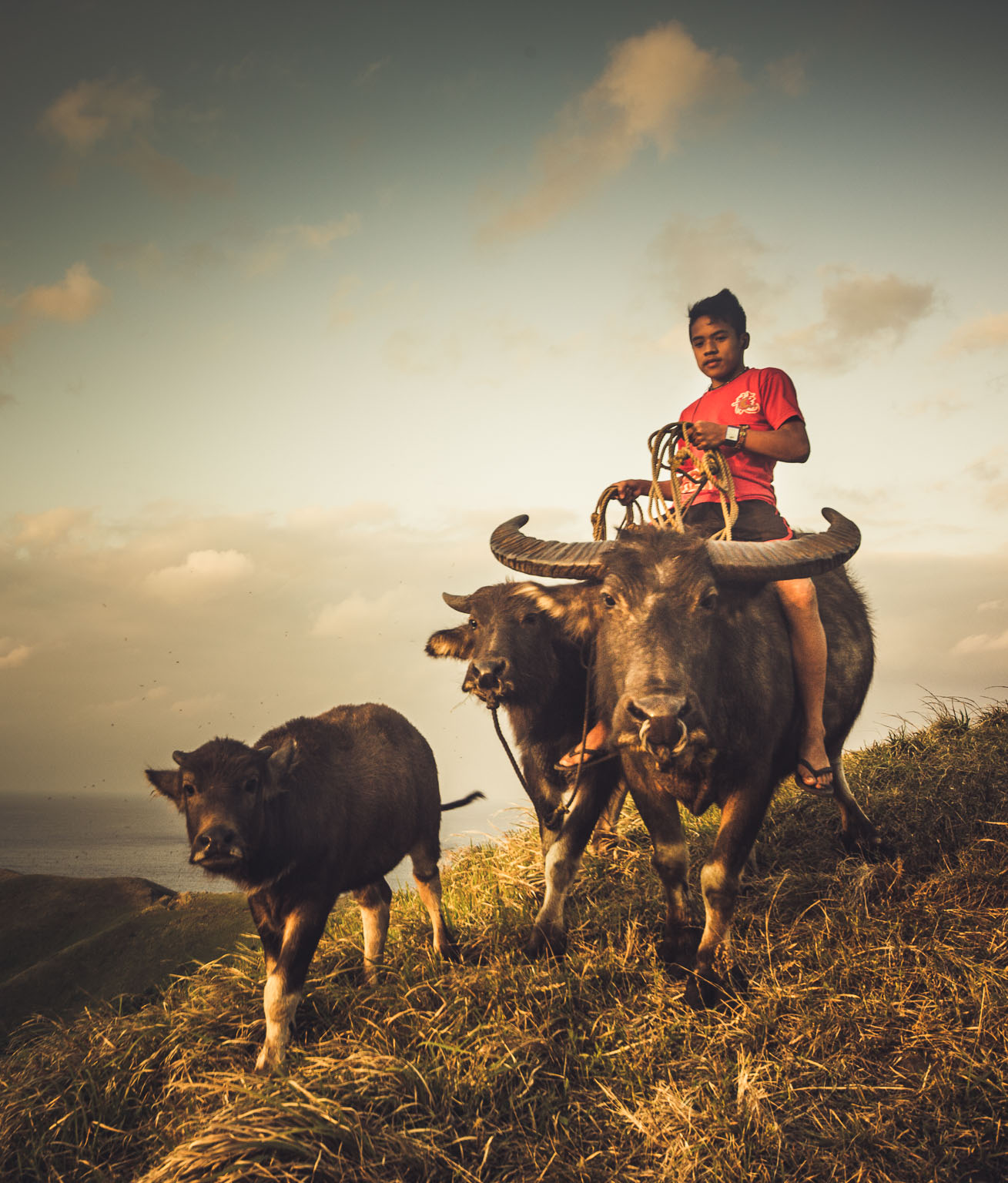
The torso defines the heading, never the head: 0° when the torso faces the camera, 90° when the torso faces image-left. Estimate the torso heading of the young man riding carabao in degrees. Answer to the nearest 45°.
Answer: approximately 45°

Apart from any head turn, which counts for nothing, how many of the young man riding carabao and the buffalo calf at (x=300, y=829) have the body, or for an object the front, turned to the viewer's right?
0

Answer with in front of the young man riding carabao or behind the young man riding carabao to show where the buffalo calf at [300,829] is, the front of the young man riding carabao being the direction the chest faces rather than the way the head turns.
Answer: in front

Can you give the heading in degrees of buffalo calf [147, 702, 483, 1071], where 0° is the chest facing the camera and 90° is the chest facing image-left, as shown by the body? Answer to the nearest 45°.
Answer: approximately 45°
